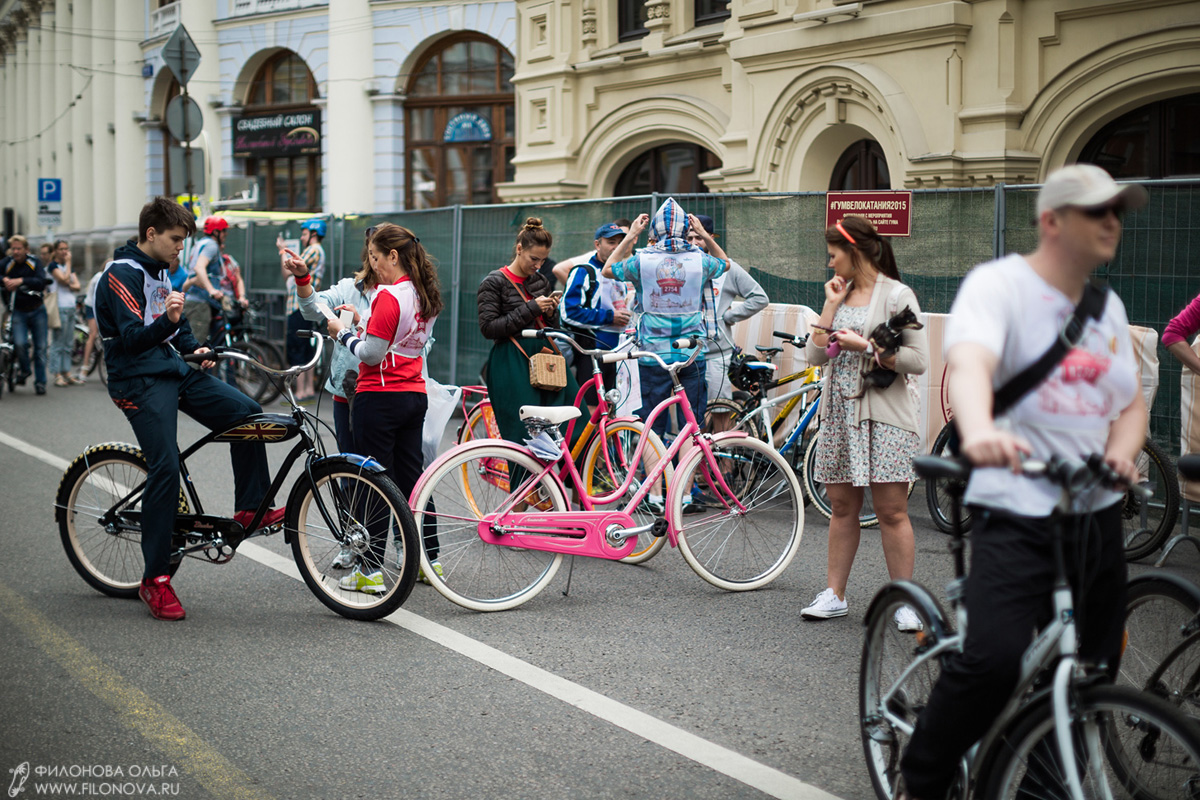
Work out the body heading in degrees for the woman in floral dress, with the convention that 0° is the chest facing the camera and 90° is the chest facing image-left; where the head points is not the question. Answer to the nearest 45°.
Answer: approximately 45°

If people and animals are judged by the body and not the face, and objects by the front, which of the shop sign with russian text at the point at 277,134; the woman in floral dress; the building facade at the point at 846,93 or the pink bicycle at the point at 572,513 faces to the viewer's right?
the pink bicycle

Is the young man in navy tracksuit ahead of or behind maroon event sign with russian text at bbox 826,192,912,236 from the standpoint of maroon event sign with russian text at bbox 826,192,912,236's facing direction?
ahead

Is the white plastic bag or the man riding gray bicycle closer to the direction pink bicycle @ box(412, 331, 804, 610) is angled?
the man riding gray bicycle

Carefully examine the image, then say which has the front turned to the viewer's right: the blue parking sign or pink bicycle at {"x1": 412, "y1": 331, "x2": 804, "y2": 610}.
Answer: the pink bicycle

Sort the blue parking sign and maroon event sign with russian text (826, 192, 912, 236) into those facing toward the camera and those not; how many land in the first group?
2

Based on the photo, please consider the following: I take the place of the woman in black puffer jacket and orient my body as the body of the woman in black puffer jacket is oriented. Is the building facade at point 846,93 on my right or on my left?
on my left

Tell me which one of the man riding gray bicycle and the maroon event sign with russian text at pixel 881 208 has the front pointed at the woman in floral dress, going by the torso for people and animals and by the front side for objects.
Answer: the maroon event sign with russian text

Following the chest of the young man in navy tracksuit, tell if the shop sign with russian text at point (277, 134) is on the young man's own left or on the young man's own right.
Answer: on the young man's own left

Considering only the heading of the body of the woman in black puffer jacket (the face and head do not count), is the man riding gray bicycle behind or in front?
in front

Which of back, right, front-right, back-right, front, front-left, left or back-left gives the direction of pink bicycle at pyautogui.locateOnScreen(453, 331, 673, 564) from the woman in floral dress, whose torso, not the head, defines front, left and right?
right

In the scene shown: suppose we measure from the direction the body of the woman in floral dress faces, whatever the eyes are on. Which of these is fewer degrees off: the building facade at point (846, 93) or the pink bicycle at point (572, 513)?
the pink bicycle
